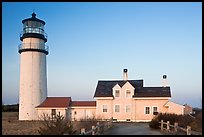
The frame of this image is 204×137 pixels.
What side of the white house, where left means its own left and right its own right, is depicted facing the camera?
front

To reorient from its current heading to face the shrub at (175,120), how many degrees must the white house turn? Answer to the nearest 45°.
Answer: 0° — it already faces it
